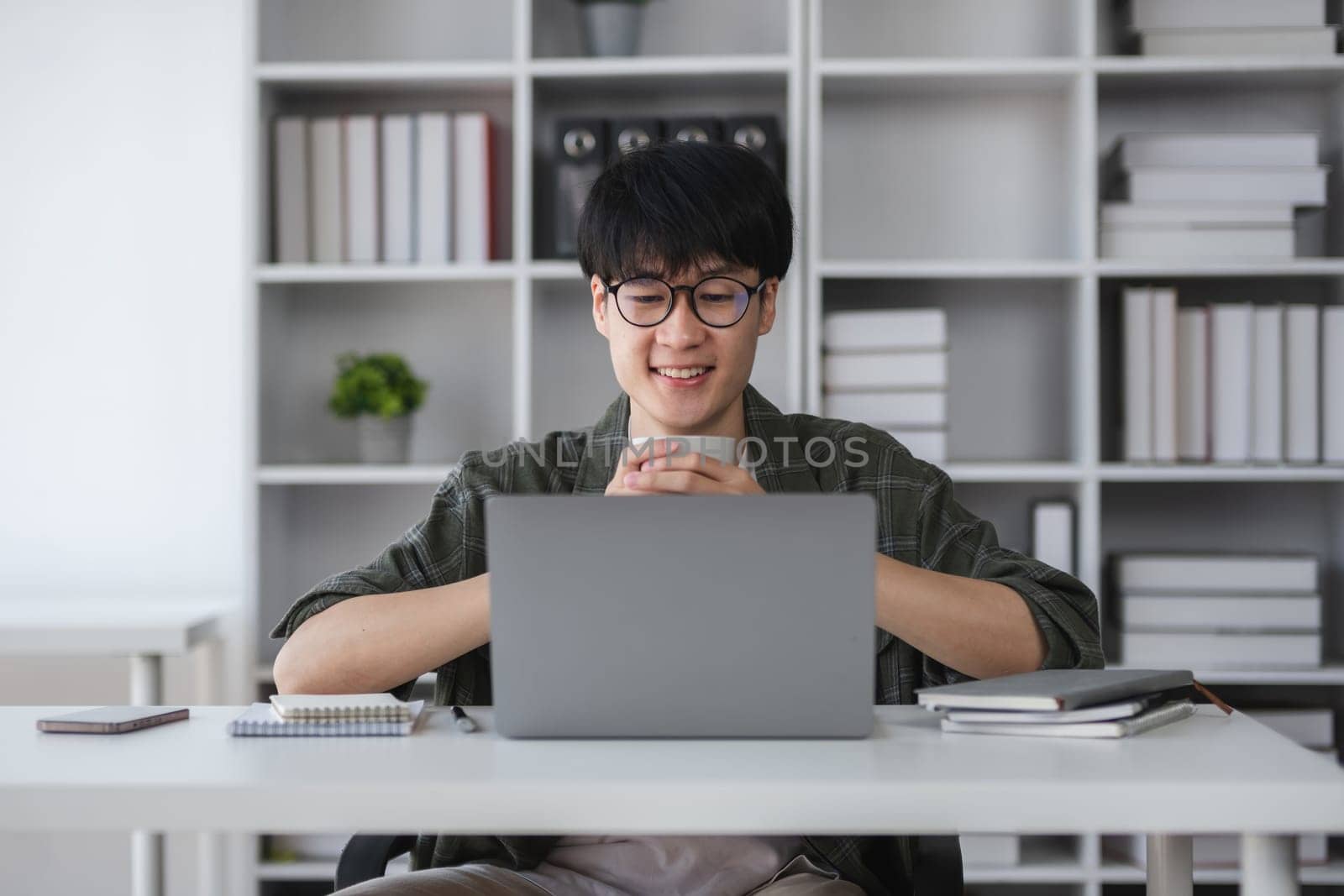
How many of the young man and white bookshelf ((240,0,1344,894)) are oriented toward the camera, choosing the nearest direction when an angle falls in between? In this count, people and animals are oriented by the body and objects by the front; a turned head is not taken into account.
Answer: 2

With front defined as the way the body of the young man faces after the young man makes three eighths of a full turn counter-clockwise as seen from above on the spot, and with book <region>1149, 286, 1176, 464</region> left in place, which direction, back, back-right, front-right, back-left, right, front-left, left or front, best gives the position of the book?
front

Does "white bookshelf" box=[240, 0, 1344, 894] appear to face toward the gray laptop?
yes

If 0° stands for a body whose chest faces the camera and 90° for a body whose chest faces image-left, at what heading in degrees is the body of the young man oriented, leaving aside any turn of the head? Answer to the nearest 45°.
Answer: approximately 0°

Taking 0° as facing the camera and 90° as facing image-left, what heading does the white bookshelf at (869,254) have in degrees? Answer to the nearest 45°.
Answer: approximately 0°

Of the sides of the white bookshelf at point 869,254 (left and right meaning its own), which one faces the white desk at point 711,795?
front

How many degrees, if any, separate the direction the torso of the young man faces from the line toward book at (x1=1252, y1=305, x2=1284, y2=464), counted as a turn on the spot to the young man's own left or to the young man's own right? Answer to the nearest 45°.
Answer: approximately 135° to the young man's own left

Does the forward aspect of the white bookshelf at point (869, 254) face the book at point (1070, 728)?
yes

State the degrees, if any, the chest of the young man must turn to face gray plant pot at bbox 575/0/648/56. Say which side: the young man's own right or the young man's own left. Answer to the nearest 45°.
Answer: approximately 180°

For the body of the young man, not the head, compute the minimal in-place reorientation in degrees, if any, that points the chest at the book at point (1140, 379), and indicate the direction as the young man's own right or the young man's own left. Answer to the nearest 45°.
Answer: approximately 135° to the young man's own left
